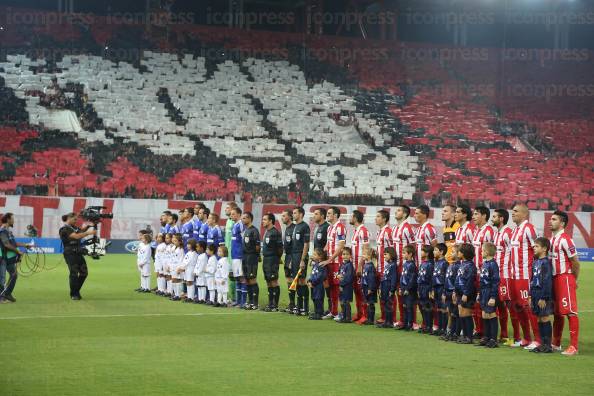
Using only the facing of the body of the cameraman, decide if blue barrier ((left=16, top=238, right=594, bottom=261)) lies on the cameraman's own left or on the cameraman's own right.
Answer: on the cameraman's own left

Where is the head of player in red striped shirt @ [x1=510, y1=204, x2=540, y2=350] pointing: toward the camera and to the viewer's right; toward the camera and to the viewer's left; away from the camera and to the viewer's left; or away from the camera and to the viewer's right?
toward the camera and to the viewer's left

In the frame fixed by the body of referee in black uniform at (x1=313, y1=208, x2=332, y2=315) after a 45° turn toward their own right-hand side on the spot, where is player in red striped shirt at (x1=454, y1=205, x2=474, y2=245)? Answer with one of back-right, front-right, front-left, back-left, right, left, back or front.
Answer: back-left

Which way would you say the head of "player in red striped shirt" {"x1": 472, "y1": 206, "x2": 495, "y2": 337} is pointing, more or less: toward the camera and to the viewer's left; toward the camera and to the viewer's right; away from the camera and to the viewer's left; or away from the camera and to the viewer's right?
toward the camera and to the viewer's left

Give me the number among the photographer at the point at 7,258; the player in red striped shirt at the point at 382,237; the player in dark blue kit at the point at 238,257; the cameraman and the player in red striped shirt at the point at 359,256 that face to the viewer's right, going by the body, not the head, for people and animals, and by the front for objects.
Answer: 2

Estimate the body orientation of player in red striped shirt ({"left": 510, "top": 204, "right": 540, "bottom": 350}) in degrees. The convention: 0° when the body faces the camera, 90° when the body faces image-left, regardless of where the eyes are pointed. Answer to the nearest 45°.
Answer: approximately 45°

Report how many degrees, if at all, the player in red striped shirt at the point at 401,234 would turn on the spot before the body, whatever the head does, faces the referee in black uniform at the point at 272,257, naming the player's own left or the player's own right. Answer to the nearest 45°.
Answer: approximately 90° to the player's own right

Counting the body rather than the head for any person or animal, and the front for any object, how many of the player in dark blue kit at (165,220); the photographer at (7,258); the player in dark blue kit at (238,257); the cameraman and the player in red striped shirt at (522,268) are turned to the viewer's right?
2

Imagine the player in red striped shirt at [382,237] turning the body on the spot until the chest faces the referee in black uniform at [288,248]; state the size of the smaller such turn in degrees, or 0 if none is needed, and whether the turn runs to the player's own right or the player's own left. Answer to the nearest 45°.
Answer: approximately 90° to the player's own right

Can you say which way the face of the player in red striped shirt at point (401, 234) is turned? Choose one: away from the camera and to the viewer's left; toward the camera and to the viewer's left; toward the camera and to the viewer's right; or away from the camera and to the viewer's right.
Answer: toward the camera and to the viewer's left
